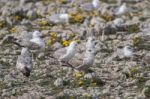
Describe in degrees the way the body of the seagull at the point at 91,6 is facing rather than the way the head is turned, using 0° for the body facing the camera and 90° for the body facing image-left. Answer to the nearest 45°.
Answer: approximately 270°

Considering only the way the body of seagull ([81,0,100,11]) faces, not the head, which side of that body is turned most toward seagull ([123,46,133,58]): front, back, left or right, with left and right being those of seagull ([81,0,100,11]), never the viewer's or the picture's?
right

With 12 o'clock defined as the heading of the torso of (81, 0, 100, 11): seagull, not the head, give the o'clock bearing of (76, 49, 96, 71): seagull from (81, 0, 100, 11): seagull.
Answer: (76, 49, 96, 71): seagull is roughly at 3 o'clock from (81, 0, 100, 11): seagull.
